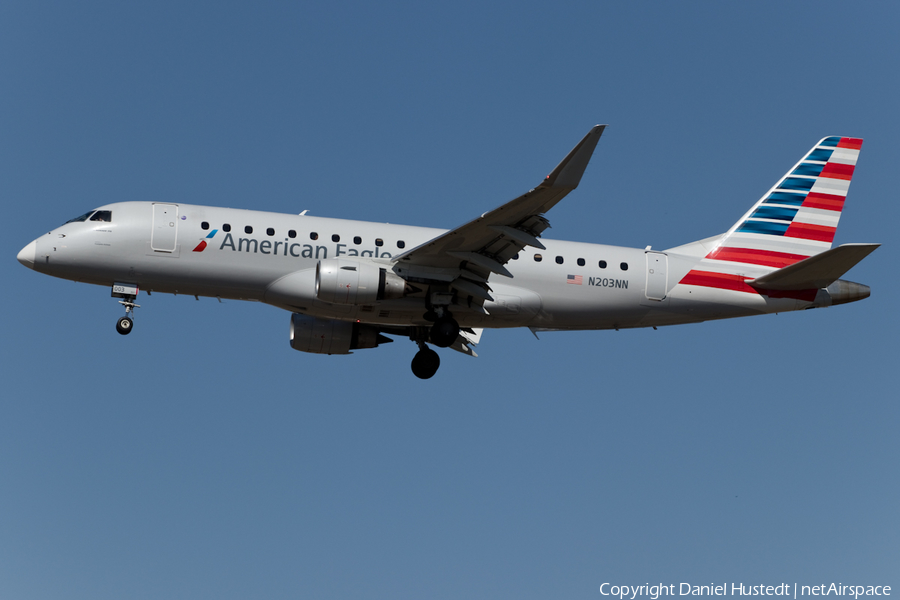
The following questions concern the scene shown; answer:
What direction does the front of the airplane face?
to the viewer's left

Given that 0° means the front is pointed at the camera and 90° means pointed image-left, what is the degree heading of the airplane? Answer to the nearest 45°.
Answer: approximately 90°
